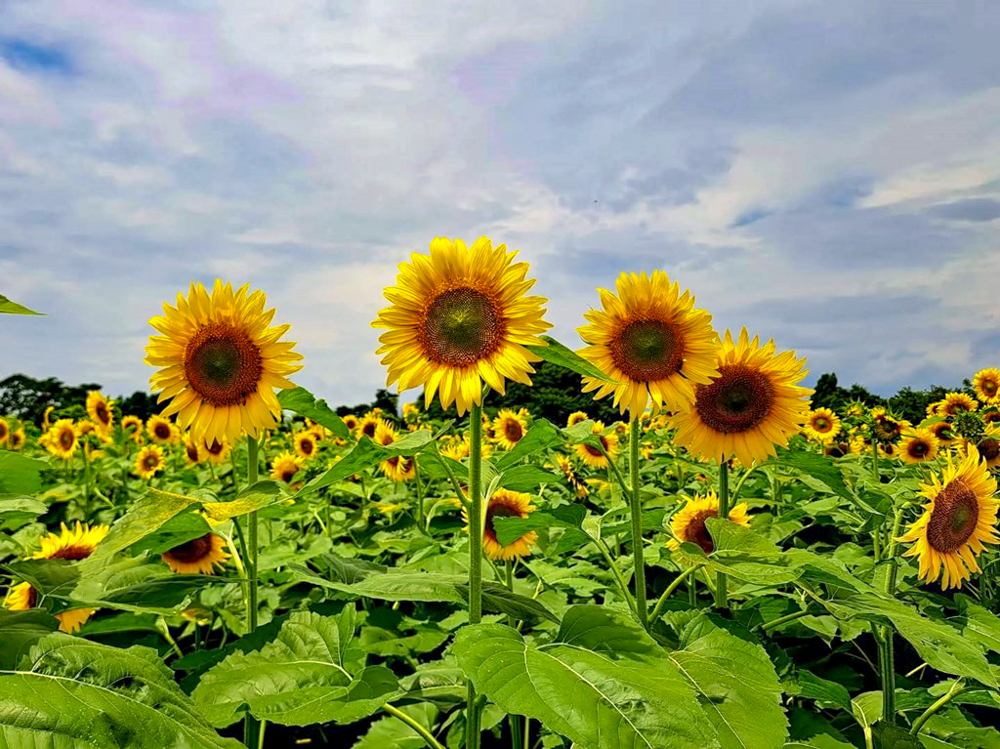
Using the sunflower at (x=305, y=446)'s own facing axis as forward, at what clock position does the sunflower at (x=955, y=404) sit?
the sunflower at (x=955, y=404) is roughly at 9 o'clock from the sunflower at (x=305, y=446).

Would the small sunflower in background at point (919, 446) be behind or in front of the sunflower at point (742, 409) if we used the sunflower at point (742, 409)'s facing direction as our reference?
behind

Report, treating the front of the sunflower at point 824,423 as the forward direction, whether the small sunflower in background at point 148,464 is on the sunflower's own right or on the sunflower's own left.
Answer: on the sunflower's own right

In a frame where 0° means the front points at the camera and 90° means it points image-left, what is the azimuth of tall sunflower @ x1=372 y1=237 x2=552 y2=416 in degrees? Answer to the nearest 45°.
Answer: approximately 0°

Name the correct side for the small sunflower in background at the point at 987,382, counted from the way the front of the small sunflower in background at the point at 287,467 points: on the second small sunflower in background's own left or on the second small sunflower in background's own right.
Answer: on the second small sunflower in background's own left

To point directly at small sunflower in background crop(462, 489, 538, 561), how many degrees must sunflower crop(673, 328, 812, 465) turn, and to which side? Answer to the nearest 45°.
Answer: approximately 135° to its right

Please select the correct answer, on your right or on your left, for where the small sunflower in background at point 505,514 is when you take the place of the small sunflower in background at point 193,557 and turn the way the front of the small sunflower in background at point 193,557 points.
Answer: on your left

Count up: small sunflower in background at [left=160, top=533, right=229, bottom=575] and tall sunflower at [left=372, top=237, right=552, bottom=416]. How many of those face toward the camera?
2

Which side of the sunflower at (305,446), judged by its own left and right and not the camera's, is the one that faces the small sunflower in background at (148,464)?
right

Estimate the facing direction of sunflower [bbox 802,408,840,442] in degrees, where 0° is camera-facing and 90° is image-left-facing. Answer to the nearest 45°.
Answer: approximately 0°
